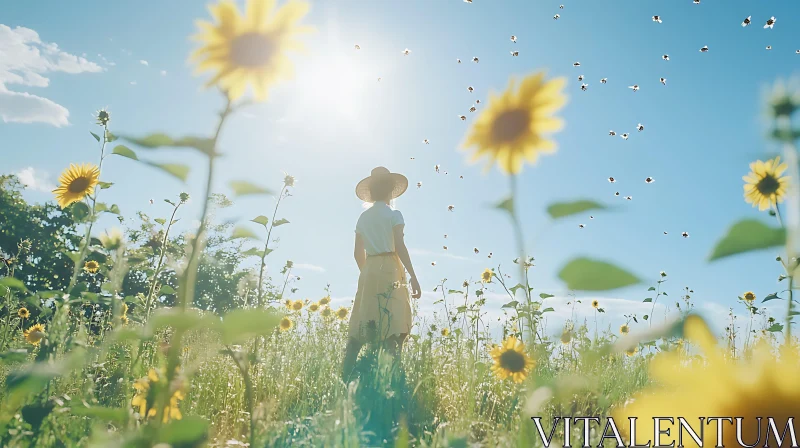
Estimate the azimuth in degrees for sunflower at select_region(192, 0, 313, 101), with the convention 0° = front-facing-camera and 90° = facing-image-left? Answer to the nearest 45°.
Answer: approximately 0°

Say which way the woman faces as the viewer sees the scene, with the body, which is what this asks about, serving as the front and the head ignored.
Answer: away from the camera

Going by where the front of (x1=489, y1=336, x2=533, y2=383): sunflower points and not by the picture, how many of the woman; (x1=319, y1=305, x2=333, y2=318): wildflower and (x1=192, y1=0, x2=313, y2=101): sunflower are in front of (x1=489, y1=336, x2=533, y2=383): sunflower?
1

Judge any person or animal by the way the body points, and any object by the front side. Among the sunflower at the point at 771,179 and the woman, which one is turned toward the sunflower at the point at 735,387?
the sunflower at the point at 771,179

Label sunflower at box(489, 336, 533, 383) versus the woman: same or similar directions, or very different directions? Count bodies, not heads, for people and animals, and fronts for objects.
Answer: very different directions

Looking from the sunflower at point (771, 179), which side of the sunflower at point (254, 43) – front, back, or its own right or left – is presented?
left

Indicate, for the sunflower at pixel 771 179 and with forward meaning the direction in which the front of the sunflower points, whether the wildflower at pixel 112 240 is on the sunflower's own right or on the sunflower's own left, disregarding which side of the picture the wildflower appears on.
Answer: on the sunflower's own right

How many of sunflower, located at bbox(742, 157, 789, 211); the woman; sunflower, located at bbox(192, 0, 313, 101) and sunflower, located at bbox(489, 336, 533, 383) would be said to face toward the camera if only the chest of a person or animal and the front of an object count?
3

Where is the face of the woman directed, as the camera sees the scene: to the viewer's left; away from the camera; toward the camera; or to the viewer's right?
away from the camera

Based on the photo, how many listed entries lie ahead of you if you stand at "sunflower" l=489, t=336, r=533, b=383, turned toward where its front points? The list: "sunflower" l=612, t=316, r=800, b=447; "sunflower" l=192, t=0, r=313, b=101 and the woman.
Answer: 2

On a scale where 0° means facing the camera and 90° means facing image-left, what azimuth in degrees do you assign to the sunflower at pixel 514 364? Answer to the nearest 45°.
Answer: approximately 0°

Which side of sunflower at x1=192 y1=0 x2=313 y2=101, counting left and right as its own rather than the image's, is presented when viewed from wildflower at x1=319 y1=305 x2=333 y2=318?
back
